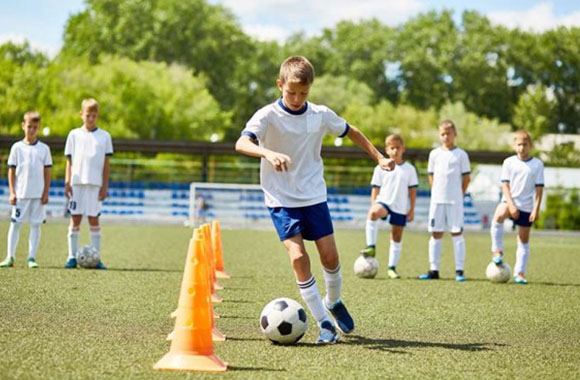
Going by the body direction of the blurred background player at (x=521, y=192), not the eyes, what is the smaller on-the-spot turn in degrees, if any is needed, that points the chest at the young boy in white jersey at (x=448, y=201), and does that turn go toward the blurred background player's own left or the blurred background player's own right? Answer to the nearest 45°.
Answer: approximately 90° to the blurred background player's own right

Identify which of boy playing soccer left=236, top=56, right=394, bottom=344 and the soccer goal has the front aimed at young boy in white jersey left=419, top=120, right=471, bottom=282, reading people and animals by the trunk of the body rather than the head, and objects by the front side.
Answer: the soccer goal

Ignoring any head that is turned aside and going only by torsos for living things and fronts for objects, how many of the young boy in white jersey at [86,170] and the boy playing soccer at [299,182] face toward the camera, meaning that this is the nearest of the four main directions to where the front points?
2

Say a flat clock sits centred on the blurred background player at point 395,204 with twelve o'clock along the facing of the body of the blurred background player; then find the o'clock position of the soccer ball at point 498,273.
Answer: The soccer ball is roughly at 10 o'clock from the blurred background player.

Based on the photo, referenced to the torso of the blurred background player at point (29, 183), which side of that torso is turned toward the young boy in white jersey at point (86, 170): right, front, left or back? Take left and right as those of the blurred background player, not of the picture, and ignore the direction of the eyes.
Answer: left

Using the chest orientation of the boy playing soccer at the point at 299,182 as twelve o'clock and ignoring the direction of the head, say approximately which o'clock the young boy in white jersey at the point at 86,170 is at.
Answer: The young boy in white jersey is roughly at 5 o'clock from the boy playing soccer.
